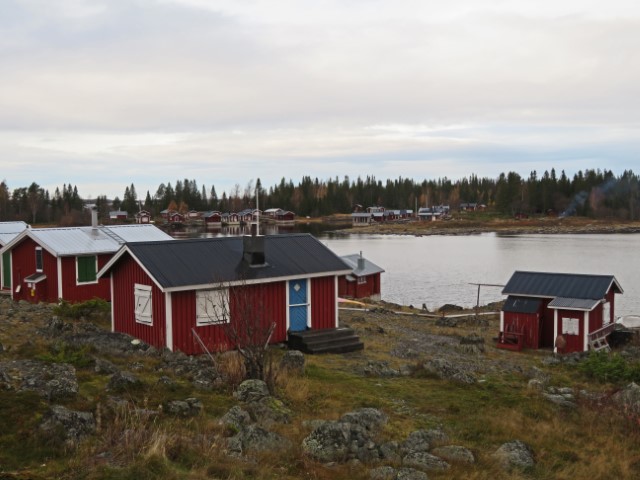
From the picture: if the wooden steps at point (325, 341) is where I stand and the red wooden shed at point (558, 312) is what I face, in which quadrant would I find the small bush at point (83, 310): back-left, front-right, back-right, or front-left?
back-left

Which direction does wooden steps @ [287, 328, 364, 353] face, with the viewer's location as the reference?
facing the viewer and to the right of the viewer

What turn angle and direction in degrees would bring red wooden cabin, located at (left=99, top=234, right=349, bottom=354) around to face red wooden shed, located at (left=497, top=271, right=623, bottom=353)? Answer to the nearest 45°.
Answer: approximately 45° to its left

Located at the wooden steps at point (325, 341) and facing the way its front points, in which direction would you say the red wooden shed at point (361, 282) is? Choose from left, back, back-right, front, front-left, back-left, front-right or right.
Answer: back-left

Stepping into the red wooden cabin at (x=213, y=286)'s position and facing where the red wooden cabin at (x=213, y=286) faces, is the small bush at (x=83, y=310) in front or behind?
behind

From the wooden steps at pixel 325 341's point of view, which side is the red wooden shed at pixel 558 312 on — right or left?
on its left

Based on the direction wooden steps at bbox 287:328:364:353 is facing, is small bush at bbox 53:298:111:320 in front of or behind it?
behind

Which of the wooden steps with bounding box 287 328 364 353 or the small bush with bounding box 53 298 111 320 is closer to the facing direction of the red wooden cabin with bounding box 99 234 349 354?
the wooden steps

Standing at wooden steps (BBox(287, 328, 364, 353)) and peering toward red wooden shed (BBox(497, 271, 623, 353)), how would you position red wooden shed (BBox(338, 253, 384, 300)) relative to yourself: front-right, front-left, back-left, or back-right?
front-left

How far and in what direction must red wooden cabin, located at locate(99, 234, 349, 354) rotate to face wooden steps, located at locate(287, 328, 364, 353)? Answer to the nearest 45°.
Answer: approximately 45° to its left

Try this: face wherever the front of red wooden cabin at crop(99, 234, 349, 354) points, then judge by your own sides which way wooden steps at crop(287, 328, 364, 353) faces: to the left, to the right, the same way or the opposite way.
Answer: the same way

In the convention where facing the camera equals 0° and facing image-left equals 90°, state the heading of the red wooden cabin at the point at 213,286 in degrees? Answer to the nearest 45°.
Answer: approximately 315°

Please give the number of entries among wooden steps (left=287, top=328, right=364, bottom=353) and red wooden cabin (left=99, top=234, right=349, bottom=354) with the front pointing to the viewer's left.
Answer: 0

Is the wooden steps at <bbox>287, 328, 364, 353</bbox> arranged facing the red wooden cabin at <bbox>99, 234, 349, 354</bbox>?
no
